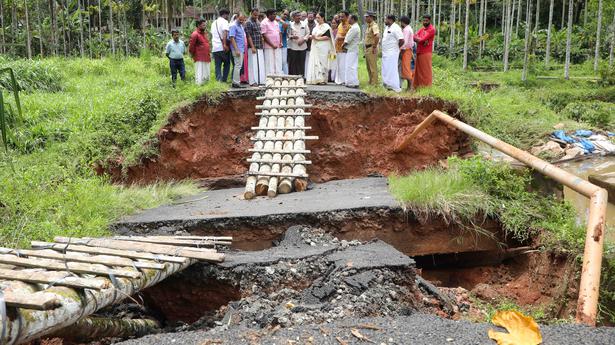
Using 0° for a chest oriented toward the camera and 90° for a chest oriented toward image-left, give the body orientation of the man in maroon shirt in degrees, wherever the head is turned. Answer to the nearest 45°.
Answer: approximately 315°

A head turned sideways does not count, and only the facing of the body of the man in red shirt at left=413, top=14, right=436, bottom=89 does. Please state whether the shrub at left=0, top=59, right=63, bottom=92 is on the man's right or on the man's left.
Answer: on the man's right

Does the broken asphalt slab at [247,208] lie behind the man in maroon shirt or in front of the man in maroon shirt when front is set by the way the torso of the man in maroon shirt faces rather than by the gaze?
in front

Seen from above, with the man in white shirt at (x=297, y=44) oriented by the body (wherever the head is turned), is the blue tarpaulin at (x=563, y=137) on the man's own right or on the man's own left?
on the man's own left

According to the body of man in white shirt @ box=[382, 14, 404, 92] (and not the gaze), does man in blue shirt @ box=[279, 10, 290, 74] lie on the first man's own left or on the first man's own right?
on the first man's own right

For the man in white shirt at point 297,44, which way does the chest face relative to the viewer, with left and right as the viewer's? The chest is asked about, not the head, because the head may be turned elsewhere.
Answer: facing the viewer

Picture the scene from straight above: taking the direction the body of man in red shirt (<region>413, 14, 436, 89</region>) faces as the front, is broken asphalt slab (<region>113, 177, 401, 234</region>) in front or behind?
in front

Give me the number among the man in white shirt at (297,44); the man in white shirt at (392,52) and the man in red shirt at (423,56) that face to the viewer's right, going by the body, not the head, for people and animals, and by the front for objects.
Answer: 0

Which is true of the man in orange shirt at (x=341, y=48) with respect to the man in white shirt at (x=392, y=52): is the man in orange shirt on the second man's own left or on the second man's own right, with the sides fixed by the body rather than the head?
on the second man's own right

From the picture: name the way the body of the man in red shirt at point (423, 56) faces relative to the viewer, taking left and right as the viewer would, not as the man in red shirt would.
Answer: facing the viewer and to the left of the viewer

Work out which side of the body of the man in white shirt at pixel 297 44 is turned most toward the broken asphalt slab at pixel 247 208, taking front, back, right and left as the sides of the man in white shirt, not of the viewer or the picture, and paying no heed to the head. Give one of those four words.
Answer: front
